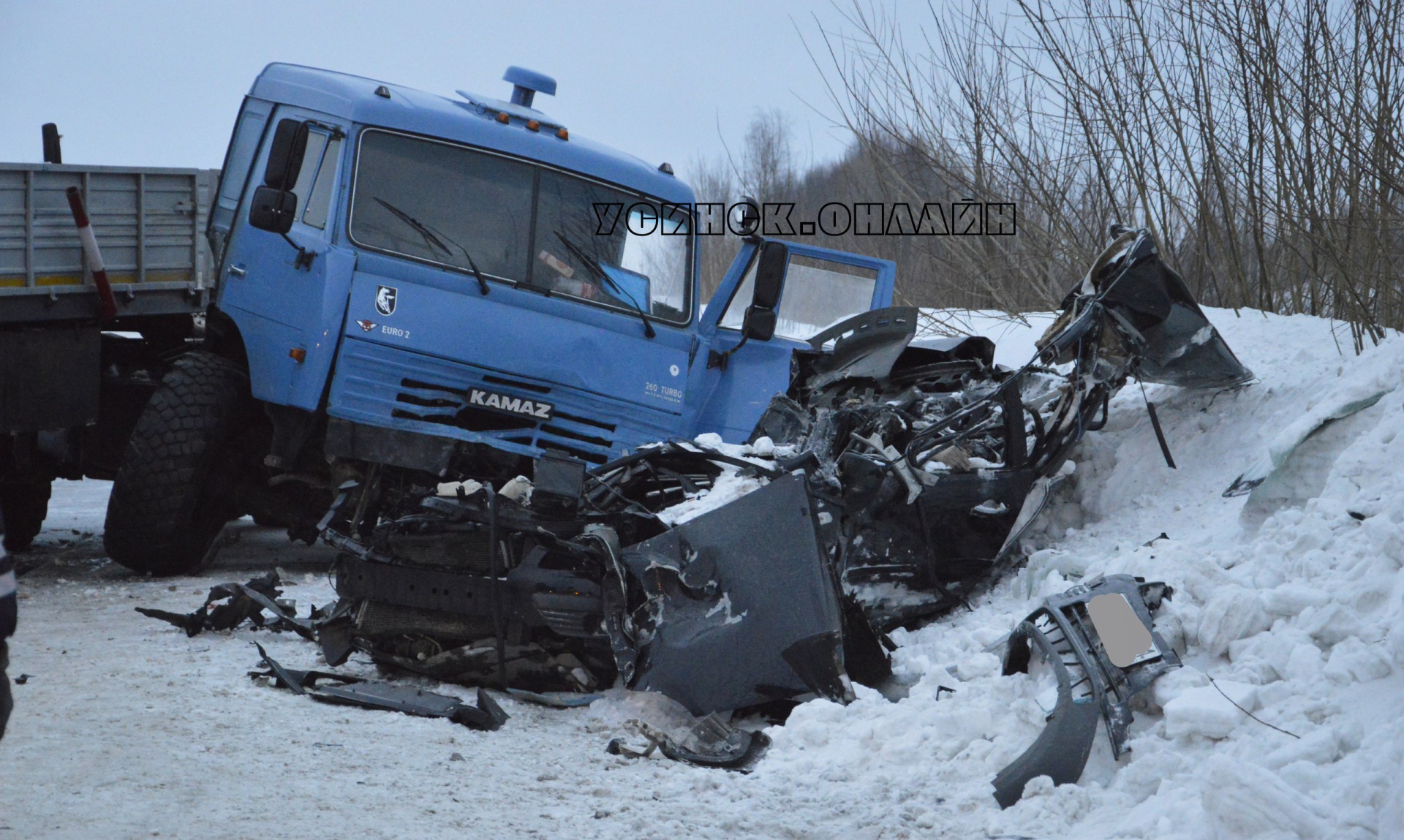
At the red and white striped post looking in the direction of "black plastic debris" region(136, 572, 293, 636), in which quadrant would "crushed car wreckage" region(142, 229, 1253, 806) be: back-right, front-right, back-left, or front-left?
front-left

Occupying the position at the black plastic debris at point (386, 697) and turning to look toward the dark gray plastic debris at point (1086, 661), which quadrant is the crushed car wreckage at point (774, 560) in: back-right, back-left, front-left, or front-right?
front-left

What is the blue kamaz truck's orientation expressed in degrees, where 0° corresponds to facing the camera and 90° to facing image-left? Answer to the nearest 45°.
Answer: approximately 315°

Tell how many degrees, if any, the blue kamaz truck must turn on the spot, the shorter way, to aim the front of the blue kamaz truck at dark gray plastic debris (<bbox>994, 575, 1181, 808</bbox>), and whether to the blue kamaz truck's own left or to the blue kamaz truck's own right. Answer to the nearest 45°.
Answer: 0° — it already faces it

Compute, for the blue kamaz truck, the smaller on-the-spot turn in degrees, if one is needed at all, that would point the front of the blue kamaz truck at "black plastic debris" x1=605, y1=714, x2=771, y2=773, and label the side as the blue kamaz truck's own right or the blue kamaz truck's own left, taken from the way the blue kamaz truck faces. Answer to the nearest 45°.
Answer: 0° — it already faces it

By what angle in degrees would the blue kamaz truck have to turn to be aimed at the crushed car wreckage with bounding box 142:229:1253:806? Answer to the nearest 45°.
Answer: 0° — it already faces it
